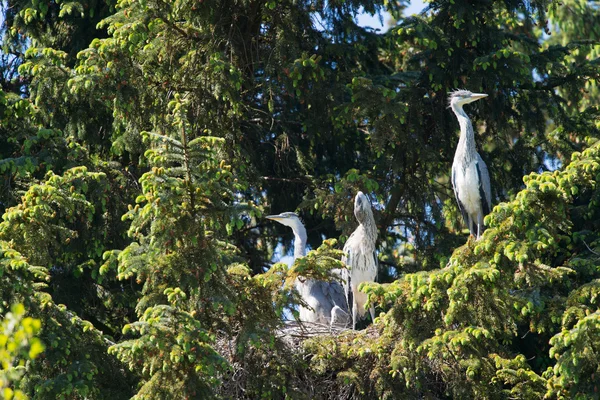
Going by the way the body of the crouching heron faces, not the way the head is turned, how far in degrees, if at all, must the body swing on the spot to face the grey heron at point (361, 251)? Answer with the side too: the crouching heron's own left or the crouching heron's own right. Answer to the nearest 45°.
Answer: approximately 135° to the crouching heron's own left

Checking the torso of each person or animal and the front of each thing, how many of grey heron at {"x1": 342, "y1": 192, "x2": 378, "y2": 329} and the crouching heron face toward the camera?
1

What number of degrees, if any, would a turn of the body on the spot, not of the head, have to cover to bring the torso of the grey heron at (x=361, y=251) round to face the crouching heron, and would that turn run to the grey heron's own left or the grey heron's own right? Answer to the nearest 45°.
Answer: approximately 135° to the grey heron's own right

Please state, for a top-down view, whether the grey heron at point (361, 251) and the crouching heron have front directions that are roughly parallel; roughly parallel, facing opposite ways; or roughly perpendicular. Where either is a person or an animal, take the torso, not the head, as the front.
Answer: roughly perpendicular

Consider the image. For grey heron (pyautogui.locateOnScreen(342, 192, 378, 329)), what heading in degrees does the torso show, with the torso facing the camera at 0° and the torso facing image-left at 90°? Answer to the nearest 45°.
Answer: approximately 0°

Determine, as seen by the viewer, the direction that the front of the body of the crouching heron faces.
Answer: to the viewer's left

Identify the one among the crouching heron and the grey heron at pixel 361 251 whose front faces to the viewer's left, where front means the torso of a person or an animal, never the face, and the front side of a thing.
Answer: the crouching heron
